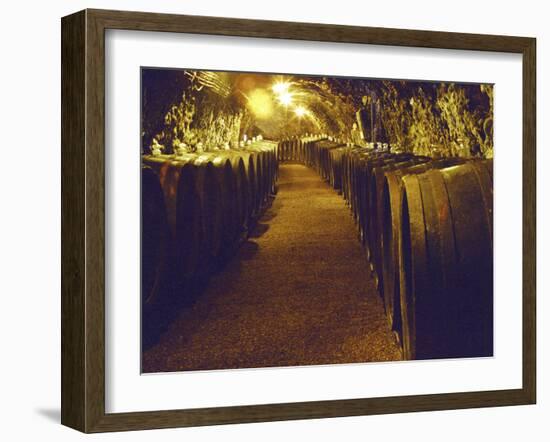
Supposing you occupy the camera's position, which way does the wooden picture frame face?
facing the viewer and to the right of the viewer
